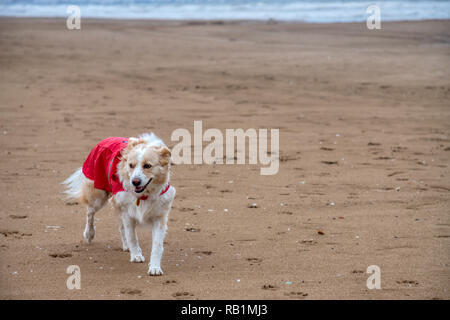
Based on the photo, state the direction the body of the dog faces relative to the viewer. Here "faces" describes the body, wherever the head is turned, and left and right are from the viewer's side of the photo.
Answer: facing the viewer and to the right of the viewer
